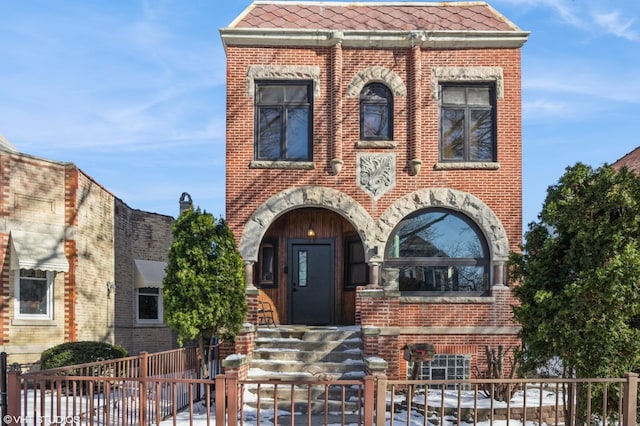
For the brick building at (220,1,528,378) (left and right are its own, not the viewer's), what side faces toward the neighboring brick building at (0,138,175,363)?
right

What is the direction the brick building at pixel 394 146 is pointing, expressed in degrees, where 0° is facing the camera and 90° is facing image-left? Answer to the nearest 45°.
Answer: approximately 0°

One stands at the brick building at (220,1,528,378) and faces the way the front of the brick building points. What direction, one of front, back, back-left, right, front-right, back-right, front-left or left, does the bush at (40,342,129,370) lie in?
right
